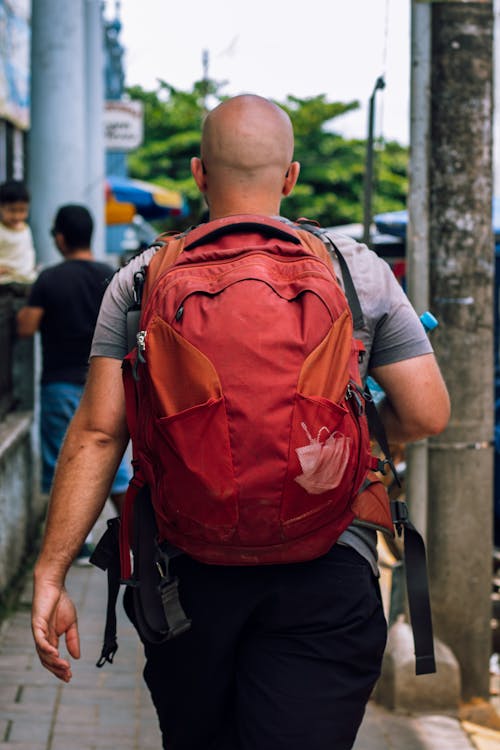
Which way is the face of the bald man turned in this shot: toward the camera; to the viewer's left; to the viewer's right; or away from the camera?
away from the camera

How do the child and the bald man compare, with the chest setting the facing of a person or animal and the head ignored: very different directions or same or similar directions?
very different directions

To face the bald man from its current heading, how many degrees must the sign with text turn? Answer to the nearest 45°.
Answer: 0° — it already faces them

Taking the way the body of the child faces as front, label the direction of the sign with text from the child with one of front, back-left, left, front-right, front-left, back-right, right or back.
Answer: back

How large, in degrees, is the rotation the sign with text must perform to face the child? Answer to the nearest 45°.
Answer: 0° — it already faces them

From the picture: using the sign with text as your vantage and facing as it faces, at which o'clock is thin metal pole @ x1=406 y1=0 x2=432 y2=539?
The thin metal pole is roughly at 12 o'clock from the sign with text.

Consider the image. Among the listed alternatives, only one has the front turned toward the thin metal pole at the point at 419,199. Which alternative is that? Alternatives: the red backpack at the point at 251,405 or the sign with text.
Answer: the sign with text

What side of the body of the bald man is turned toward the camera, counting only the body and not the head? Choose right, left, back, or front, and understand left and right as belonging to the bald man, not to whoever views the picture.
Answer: back

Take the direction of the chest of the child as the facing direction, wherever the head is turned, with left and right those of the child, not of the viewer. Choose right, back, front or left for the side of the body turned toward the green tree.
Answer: back

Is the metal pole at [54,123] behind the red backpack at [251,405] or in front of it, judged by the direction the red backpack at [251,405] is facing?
behind

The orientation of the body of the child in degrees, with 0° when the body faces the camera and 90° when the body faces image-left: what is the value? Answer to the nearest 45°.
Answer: approximately 0°
